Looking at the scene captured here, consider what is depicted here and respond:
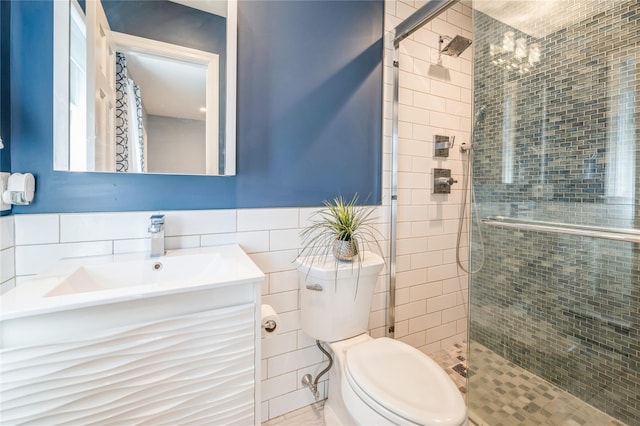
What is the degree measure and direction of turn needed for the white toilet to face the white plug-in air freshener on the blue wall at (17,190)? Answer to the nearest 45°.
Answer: approximately 90° to its right

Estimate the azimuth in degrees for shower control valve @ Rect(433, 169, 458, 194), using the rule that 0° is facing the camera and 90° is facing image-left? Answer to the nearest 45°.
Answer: approximately 315°

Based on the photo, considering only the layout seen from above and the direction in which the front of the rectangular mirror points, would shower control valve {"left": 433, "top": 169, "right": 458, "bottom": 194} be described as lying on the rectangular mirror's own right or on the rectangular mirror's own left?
on the rectangular mirror's own left

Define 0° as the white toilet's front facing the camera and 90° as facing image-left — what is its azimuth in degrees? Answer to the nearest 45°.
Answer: approximately 315°

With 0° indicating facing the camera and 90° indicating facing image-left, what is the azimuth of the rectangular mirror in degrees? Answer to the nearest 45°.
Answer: approximately 0°

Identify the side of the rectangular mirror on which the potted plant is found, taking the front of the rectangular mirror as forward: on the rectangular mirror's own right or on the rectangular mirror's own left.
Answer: on the rectangular mirror's own left
